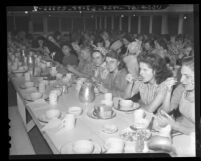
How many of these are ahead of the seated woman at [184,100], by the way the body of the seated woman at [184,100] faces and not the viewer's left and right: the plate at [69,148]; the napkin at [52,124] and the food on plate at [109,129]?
3

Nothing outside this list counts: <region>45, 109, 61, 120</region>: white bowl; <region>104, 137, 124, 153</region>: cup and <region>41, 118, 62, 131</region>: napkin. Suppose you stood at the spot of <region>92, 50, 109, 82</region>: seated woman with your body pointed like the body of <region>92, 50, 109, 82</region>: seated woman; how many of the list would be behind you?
0

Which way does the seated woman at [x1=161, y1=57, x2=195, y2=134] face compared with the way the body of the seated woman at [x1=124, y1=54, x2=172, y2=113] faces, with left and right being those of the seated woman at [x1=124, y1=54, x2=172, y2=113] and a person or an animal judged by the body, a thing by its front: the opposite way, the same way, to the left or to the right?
the same way

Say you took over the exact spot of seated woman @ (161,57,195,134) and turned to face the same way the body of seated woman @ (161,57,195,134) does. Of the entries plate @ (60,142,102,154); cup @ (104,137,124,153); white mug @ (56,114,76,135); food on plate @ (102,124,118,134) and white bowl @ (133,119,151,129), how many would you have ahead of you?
5

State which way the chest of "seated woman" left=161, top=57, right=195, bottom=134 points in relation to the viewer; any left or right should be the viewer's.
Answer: facing the viewer and to the left of the viewer

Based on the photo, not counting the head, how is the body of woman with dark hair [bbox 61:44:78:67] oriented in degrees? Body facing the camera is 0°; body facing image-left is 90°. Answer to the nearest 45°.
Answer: approximately 45°

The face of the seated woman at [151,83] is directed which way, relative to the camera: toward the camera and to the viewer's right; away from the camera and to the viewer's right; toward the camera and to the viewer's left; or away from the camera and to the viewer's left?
toward the camera and to the viewer's left

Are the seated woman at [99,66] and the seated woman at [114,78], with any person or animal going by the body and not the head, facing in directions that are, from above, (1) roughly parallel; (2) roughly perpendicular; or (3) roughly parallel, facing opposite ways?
roughly parallel

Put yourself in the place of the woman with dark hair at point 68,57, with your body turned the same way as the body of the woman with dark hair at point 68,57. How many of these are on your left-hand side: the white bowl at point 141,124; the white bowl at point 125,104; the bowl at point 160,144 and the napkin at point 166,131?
4

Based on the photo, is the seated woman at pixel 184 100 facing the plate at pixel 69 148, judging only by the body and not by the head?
yes

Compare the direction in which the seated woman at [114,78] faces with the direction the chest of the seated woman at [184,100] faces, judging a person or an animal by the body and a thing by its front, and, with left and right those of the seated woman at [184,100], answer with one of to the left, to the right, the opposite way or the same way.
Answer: the same way

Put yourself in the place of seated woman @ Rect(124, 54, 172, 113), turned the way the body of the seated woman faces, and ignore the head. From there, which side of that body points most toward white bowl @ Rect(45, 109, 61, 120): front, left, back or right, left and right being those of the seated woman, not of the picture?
front

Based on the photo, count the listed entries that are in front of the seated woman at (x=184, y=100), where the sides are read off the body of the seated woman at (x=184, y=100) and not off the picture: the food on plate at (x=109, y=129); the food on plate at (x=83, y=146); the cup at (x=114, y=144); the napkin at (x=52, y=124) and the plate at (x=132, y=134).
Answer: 5

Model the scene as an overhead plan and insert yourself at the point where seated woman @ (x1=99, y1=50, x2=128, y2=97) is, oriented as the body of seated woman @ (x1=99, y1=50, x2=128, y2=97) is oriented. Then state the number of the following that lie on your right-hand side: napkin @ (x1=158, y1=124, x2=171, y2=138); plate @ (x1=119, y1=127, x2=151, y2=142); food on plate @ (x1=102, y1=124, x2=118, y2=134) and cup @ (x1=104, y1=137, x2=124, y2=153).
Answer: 0
